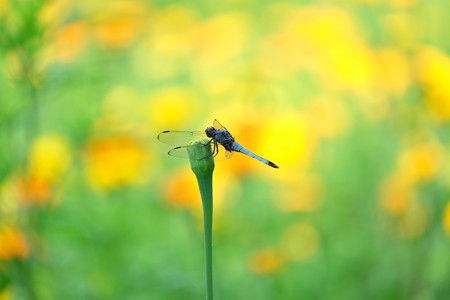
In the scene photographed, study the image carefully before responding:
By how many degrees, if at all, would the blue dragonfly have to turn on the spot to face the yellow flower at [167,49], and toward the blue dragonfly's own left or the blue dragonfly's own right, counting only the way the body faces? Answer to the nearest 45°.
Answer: approximately 90° to the blue dragonfly's own right

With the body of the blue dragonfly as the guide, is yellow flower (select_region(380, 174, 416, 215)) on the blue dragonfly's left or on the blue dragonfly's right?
on the blue dragonfly's right

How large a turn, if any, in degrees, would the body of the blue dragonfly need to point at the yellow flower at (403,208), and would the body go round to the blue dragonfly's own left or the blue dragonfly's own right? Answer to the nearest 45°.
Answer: approximately 135° to the blue dragonfly's own right

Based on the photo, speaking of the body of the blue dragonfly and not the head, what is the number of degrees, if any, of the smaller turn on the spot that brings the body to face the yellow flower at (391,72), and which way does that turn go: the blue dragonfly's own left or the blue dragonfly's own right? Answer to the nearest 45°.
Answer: approximately 135° to the blue dragonfly's own right

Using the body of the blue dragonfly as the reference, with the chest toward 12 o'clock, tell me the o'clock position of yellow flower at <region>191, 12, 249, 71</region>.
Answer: The yellow flower is roughly at 3 o'clock from the blue dragonfly.

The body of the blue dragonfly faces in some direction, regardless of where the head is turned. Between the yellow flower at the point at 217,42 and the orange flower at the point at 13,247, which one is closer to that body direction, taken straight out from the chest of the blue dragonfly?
the orange flower

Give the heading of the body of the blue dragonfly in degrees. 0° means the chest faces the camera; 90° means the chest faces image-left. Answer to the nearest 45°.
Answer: approximately 90°

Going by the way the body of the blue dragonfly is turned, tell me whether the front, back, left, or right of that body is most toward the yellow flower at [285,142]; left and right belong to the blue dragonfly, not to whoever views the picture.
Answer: right

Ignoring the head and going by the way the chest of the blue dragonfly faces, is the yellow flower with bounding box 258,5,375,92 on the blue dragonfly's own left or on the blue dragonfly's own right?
on the blue dragonfly's own right
